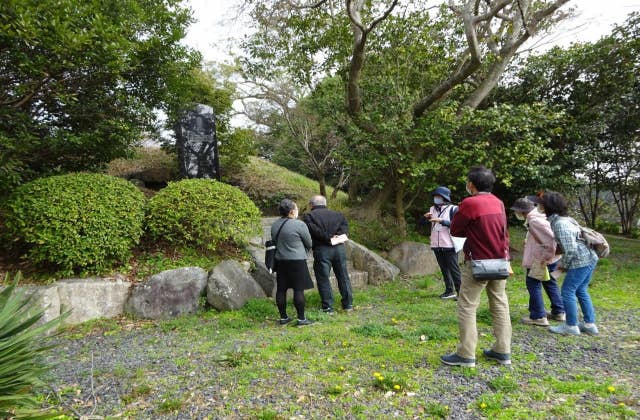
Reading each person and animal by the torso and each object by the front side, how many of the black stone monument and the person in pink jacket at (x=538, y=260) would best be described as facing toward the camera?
1

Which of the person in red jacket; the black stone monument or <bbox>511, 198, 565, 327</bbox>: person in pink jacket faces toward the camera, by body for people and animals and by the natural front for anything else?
the black stone monument

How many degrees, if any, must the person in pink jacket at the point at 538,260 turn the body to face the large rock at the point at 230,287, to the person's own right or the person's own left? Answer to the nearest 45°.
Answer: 0° — they already face it

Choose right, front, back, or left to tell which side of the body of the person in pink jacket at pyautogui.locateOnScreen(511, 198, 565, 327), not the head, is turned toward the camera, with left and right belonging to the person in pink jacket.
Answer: left

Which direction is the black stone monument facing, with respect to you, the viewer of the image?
facing the viewer

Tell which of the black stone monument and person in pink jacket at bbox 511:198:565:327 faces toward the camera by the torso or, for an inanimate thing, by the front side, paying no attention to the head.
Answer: the black stone monument

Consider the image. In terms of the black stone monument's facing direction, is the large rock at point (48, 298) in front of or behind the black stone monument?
in front

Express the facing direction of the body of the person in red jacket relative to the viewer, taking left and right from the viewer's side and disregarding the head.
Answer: facing away from the viewer and to the left of the viewer

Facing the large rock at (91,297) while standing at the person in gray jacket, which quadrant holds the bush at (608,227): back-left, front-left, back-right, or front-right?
back-right

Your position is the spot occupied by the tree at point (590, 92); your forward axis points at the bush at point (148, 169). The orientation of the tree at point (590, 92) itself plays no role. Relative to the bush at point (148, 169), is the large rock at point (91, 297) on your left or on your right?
left

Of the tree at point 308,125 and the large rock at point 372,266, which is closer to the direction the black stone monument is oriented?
the large rock

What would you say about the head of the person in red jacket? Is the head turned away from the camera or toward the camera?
away from the camera

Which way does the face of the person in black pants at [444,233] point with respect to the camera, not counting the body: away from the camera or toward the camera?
toward the camera
